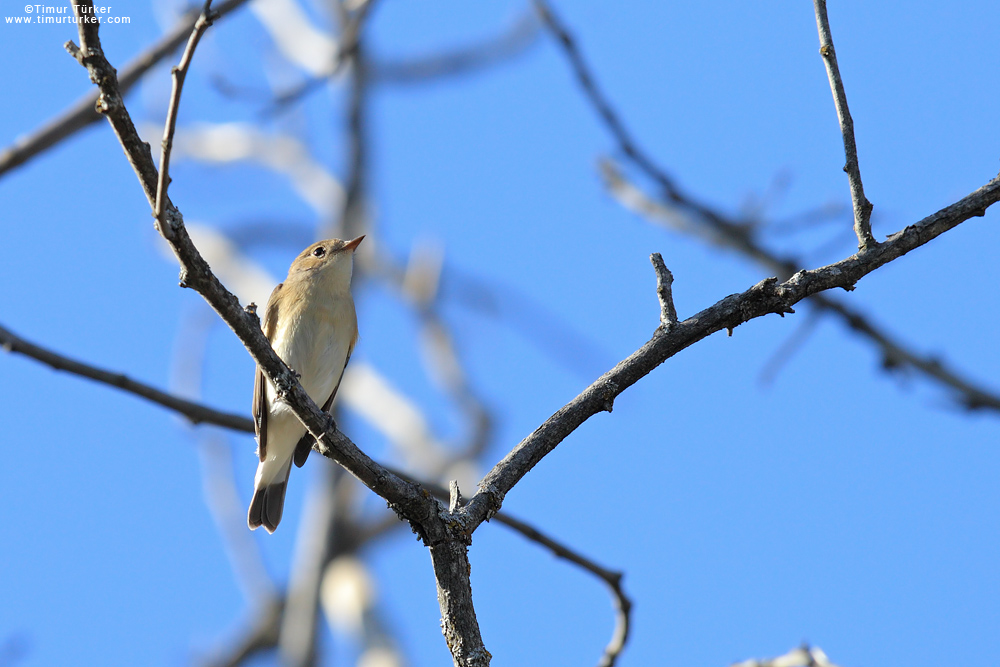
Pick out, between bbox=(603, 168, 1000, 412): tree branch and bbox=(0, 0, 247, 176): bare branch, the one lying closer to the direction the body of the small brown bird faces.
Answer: the tree branch

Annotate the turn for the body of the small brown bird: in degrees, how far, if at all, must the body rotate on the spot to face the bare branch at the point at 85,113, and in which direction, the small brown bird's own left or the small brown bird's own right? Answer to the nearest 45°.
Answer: approximately 45° to the small brown bird's own right

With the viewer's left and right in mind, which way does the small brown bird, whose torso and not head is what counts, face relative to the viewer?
facing the viewer and to the right of the viewer

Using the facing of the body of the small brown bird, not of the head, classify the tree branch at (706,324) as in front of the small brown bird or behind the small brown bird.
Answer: in front
